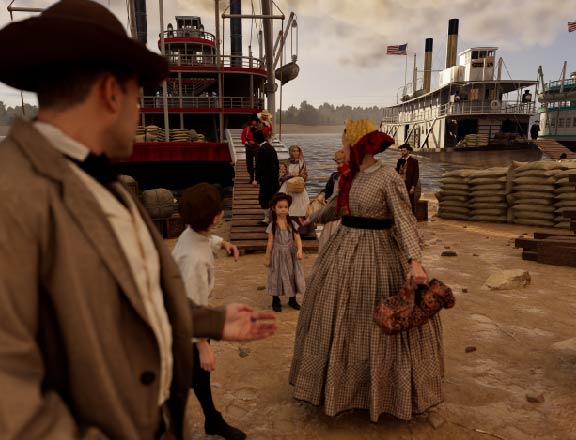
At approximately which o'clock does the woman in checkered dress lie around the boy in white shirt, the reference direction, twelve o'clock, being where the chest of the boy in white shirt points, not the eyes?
The woman in checkered dress is roughly at 1 o'clock from the boy in white shirt.

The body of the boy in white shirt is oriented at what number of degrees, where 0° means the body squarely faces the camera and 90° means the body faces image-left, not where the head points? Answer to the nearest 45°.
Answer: approximately 225°

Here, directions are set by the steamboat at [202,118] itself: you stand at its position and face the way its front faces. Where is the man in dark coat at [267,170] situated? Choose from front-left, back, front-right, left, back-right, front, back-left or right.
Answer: front

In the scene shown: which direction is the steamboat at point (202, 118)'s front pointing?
toward the camera

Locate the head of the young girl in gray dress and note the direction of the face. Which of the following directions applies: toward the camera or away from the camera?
toward the camera

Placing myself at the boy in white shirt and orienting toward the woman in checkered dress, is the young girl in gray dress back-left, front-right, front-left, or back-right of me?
front-left

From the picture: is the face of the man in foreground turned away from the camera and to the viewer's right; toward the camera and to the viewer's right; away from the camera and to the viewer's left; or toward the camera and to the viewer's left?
away from the camera and to the viewer's right

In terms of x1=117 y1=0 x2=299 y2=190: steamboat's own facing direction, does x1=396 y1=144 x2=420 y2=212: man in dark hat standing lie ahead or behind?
ahead

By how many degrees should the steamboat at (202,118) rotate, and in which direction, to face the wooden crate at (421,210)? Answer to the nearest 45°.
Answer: approximately 45° to its left

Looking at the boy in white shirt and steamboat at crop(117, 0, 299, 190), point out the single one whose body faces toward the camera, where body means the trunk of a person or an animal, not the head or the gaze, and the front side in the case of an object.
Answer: the steamboat

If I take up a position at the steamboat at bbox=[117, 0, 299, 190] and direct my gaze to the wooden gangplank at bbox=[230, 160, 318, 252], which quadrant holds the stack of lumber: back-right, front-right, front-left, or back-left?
front-left

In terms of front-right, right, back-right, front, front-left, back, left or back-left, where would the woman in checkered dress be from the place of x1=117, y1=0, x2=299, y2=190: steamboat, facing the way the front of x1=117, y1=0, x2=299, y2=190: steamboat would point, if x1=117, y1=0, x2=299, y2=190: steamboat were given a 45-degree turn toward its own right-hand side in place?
front-left

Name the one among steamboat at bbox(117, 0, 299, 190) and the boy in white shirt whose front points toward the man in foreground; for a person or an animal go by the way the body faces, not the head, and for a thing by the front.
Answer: the steamboat
